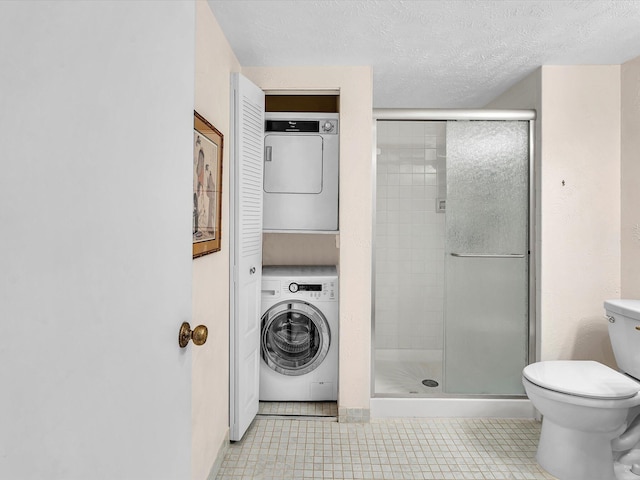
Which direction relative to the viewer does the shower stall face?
toward the camera

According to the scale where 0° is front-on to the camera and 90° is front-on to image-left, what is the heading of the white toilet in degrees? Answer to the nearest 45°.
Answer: approximately 45°

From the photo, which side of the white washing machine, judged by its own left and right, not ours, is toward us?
front

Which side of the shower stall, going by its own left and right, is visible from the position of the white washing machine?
right

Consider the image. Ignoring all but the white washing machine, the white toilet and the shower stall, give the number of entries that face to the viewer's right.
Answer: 0

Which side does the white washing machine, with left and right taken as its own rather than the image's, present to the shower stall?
left

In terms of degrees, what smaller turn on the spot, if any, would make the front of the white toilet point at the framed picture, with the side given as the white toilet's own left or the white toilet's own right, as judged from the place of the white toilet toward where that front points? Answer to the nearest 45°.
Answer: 0° — it already faces it

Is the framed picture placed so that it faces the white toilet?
yes

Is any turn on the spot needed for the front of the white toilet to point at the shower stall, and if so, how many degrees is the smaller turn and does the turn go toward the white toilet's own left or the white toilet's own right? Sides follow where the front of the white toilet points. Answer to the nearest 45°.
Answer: approximately 90° to the white toilet's own right

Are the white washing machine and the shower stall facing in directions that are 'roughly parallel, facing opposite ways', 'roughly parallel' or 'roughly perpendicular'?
roughly parallel

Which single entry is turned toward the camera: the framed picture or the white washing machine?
the white washing machine

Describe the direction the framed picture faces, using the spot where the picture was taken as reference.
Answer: facing to the right of the viewer
